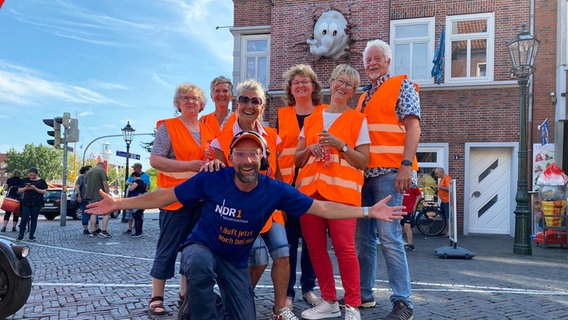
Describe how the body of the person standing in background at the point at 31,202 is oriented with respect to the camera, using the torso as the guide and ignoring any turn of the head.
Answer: toward the camera

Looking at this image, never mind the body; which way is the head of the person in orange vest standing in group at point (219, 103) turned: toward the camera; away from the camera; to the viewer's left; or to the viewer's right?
toward the camera

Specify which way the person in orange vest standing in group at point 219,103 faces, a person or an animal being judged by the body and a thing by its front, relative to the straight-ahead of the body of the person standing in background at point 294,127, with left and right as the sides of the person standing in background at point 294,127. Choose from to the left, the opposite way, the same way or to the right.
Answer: the same way

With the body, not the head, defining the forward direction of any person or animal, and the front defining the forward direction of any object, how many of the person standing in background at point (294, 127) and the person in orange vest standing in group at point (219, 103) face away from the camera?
0

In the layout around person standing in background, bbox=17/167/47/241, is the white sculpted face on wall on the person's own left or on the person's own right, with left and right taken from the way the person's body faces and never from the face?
on the person's own left

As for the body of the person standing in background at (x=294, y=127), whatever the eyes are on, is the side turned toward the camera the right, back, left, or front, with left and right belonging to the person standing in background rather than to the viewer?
front

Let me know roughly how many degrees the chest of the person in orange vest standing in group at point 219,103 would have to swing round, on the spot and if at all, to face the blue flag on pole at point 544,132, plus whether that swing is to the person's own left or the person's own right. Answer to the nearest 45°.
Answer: approximately 135° to the person's own left
